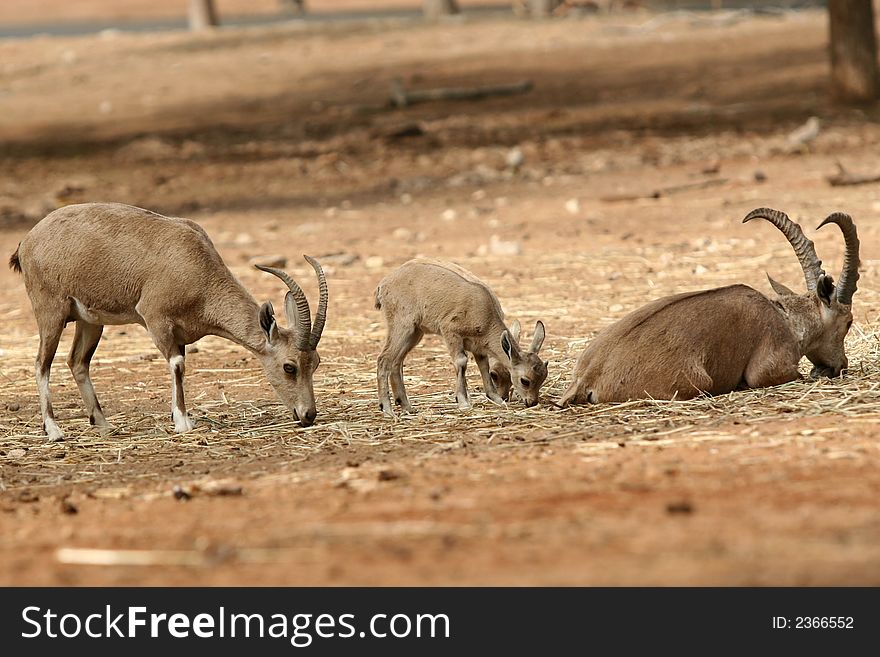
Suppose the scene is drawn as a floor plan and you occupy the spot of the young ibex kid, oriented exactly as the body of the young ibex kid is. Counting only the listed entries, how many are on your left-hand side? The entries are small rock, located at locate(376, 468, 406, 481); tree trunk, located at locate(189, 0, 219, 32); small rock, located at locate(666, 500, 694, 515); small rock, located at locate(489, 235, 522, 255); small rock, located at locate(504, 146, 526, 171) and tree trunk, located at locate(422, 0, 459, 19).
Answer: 4

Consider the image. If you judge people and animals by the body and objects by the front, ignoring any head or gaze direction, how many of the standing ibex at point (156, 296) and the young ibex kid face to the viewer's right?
2

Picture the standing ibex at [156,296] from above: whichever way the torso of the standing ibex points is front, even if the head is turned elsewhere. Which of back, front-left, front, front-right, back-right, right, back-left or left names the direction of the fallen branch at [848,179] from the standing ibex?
front-left

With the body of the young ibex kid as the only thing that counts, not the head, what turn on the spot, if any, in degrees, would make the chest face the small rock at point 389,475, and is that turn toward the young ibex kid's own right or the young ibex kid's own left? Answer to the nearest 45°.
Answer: approximately 90° to the young ibex kid's own right

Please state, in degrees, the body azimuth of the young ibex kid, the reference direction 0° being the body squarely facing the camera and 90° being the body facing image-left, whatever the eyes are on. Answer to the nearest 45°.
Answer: approximately 270°

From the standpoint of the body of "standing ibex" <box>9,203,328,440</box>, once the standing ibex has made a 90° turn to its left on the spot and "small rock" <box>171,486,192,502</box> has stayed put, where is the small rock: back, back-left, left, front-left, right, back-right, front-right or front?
back

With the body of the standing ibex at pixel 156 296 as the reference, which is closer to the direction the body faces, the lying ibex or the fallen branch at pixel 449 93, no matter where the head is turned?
the lying ibex

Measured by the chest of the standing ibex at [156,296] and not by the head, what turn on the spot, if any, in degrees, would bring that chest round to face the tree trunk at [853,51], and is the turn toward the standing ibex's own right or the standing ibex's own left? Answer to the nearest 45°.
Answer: approximately 45° to the standing ibex's own left

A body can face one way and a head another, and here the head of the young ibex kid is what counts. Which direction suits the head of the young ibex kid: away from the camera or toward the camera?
toward the camera

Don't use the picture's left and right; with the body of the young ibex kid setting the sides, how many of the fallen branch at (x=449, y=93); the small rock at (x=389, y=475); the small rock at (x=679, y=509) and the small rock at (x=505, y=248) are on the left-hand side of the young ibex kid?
2

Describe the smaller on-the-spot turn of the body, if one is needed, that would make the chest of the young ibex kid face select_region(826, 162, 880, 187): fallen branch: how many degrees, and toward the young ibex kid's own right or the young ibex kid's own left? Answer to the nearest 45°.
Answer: approximately 45° to the young ibex kid's own left

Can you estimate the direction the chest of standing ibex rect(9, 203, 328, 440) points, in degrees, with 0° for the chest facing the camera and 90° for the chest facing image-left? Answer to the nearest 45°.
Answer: approximately 270°

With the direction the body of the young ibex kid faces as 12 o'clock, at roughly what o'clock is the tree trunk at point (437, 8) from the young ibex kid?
The tree trunk is roughly at 9 o'clock from the young ibex kid.

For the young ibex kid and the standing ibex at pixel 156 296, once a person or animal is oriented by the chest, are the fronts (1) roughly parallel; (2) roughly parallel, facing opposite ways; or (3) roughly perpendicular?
roughly parallel
